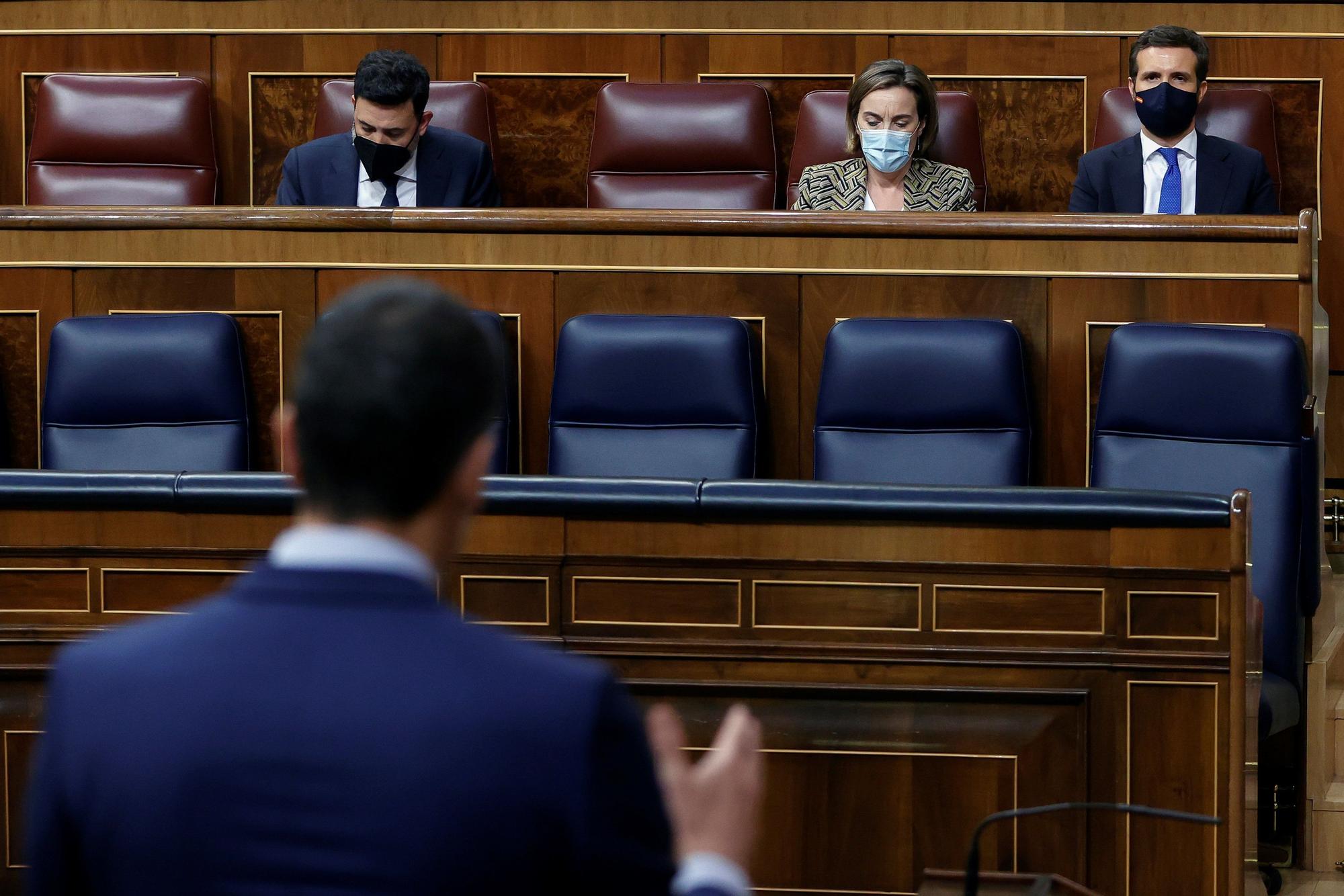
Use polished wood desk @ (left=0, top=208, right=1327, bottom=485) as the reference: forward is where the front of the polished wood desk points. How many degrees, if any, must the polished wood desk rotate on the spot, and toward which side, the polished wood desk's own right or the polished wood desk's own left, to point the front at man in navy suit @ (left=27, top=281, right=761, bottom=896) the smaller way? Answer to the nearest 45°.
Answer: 0° — it already faces them

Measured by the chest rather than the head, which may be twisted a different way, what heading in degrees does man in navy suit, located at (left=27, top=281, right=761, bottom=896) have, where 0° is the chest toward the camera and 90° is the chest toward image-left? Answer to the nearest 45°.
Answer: approximately 180°
